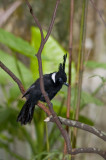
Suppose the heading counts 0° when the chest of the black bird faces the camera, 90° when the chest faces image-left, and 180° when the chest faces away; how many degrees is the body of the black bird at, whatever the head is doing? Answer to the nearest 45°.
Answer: approximately 270°
